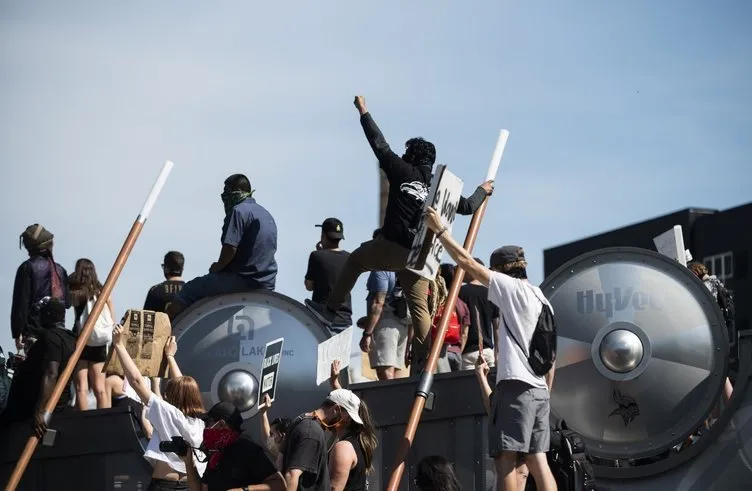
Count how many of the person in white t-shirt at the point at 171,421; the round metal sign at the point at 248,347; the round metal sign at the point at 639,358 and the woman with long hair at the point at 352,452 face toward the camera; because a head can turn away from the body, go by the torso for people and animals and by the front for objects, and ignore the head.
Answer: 2

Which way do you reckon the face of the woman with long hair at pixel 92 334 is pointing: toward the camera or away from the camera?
away from the camera

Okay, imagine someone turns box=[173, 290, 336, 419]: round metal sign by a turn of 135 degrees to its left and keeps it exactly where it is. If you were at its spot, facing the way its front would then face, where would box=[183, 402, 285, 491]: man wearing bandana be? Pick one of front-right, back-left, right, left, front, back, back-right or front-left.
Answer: back-right

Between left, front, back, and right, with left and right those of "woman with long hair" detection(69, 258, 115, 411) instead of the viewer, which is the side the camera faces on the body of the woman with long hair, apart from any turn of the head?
back

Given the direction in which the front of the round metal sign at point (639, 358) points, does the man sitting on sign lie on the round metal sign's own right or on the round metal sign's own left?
on the round metal sign's own right

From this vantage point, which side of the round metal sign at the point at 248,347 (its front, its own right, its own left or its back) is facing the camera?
front

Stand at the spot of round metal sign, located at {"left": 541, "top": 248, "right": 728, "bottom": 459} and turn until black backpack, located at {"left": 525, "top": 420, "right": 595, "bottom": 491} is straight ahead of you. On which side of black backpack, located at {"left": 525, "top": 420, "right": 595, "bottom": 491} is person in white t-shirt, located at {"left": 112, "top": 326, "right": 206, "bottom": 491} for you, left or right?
right

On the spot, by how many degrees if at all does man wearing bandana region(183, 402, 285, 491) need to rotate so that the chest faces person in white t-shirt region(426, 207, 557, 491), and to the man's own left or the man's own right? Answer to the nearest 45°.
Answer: approximately 135° to the man's own left

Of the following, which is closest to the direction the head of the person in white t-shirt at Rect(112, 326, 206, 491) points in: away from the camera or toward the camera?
away from the camera

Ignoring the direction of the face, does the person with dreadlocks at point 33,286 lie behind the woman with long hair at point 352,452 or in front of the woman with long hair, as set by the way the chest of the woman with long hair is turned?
in front

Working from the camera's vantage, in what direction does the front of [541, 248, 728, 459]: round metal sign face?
facing the viewer
